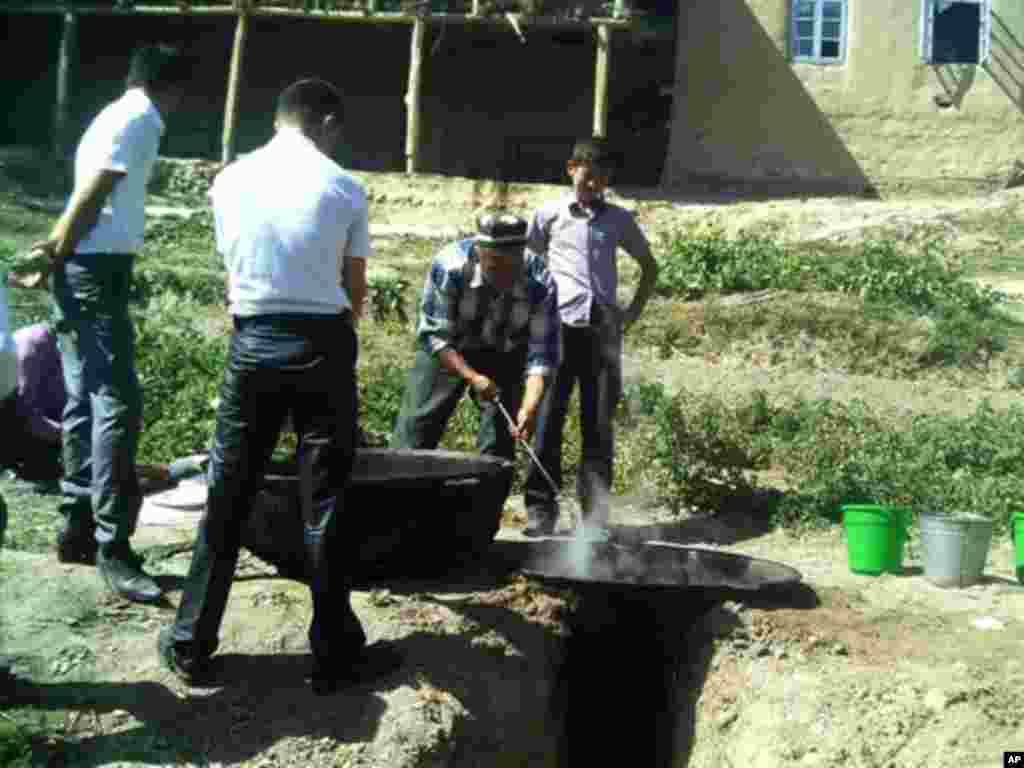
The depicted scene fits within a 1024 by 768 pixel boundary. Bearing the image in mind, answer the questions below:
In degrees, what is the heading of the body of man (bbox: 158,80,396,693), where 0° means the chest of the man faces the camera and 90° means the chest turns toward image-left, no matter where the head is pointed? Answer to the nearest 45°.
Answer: approximately 225°

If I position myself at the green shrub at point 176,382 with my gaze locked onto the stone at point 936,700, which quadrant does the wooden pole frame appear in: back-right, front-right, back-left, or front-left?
back-left

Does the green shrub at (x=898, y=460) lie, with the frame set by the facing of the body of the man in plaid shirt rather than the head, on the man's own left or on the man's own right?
on the man's own left

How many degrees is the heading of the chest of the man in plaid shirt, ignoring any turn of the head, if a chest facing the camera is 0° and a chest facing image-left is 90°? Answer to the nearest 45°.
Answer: approximately 0°

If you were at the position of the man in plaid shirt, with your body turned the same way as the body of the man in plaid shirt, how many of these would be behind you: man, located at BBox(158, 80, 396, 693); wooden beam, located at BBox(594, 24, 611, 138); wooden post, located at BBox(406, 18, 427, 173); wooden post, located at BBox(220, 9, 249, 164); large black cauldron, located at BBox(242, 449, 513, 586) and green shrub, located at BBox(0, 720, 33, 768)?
3
